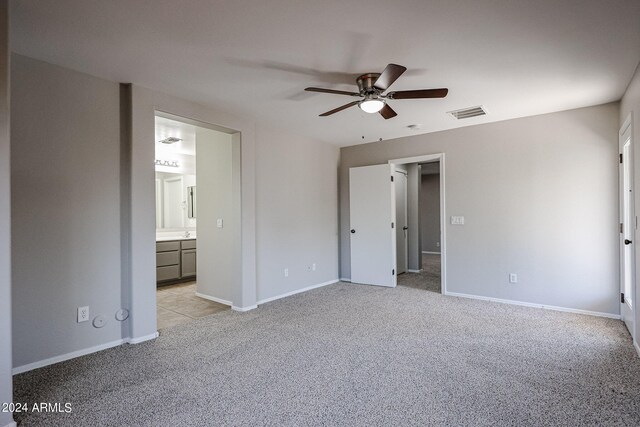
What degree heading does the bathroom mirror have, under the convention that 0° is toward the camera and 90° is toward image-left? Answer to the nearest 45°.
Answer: approximately 315°

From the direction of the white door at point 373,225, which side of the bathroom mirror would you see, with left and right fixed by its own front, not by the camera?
front

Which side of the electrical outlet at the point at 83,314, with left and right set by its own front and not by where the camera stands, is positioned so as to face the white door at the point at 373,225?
left

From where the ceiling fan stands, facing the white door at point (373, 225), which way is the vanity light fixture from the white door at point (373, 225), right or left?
left

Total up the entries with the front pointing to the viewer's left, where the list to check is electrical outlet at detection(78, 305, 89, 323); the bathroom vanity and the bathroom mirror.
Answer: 0

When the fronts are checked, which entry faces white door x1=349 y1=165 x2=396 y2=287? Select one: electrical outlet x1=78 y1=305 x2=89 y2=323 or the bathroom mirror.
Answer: the bathroom mirror

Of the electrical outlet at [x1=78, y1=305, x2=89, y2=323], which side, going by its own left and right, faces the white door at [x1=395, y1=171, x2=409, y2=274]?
left

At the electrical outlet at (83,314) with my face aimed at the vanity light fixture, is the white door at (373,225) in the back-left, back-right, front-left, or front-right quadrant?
front-right

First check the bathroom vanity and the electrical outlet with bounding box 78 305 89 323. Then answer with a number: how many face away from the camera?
0
